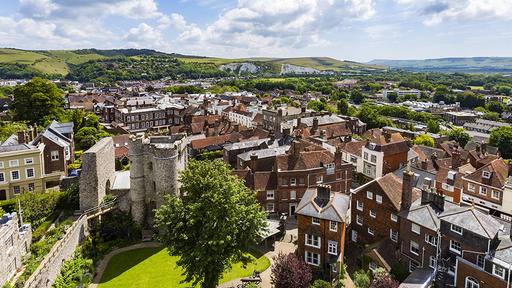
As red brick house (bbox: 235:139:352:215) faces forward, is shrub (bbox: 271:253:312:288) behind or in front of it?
in front

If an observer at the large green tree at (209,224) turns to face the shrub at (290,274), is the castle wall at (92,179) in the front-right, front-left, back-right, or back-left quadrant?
back-left

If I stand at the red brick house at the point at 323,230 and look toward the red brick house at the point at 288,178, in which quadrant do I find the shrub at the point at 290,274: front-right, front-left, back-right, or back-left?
back-left

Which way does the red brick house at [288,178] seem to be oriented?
toward the camera

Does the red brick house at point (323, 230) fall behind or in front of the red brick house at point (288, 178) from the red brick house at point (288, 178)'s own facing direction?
in front

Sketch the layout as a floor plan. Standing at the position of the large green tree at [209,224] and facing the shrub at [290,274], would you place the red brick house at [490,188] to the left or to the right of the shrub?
left

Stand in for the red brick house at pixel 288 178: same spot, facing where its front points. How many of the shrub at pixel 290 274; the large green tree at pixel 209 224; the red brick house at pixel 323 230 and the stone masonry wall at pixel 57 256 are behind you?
0

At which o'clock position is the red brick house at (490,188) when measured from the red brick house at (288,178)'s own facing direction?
the red brick house at (490,188) is roughly at 9 o'clock from the red brick house at (288,178).

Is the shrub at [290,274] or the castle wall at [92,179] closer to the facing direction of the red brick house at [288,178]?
the shrub

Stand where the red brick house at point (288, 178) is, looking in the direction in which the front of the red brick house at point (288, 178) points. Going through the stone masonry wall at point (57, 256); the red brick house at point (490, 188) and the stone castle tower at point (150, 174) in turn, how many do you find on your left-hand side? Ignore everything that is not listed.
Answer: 1

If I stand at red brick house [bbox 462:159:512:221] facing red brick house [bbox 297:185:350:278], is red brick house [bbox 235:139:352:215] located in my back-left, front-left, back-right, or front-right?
front-right

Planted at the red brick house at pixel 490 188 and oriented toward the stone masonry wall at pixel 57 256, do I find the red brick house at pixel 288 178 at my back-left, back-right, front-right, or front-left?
front-right

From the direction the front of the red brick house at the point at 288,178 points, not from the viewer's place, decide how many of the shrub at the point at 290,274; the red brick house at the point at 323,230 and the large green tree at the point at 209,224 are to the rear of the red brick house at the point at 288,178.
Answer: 0

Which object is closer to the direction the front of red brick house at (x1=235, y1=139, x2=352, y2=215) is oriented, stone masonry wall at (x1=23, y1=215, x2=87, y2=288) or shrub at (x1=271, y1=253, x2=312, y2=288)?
the shrub

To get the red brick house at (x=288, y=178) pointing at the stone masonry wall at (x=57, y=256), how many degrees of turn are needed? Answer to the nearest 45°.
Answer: approximately 45° to its right
